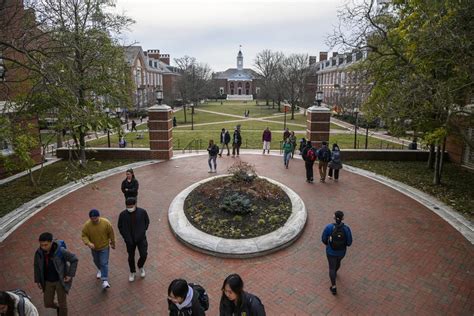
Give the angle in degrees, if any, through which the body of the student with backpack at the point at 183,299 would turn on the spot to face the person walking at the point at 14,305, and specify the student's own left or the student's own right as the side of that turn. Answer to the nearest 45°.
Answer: approximately 45° to the student's own right

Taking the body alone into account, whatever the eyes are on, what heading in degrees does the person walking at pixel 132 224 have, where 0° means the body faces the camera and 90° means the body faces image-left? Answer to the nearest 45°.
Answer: approximately 0°

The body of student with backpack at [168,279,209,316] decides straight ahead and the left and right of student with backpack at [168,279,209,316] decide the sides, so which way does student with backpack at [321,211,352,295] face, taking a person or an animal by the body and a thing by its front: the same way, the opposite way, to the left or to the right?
the opposite way

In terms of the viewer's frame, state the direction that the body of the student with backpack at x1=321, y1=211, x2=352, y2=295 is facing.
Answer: away from the camera

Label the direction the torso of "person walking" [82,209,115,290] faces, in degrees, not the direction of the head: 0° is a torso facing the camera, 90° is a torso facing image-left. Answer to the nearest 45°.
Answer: approximately 0°

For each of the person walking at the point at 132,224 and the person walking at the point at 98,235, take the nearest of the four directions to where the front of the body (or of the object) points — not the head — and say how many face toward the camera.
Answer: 2

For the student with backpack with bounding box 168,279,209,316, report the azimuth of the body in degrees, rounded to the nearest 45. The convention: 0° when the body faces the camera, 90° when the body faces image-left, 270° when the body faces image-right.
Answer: approximately 45°

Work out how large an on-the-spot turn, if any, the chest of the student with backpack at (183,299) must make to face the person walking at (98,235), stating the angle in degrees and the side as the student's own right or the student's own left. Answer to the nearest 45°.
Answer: approximately 90° to the student's own right
